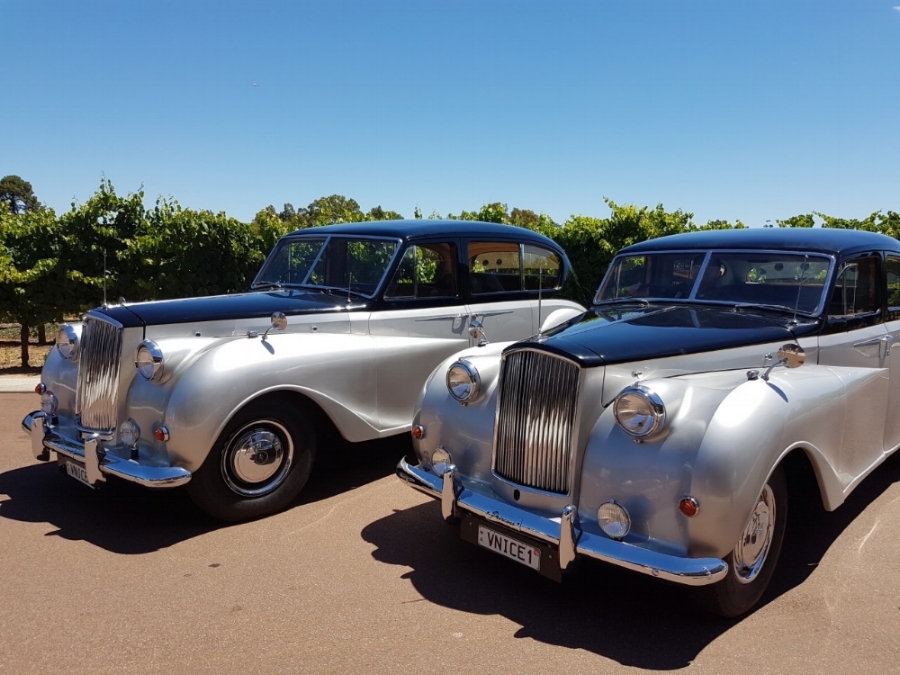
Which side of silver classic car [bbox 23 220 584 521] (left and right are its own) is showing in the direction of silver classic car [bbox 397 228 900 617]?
left

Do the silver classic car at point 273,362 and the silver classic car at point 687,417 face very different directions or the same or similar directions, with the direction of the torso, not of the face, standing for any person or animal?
same or similar directions

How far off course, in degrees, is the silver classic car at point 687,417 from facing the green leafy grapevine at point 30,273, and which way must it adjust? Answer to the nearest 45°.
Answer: approximately 90° to its right

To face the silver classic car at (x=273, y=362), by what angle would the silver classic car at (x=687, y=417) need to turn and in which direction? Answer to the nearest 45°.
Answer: approximately 45° to its right

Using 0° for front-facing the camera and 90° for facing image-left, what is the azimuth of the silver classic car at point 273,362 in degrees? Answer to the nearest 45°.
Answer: approximately 45°

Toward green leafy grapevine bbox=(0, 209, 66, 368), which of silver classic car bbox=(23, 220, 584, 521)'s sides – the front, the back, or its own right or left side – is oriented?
right

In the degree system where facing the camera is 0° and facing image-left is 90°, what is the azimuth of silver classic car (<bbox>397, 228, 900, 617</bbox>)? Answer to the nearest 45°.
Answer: approximately 45°

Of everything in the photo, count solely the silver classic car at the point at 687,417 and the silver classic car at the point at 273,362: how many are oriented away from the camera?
0
